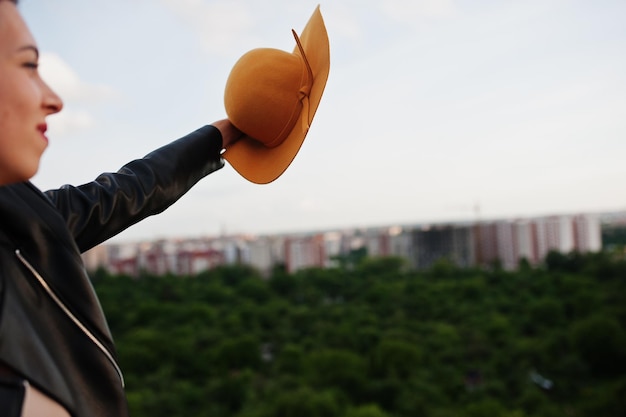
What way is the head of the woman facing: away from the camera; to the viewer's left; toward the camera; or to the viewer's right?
to the viewer's right

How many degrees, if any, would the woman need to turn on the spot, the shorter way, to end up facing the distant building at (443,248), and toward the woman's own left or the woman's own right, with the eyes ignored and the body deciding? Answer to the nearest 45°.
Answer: approximately 90° to the woman's own left

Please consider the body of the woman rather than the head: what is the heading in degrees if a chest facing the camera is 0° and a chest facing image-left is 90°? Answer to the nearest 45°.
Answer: approximately 315°
